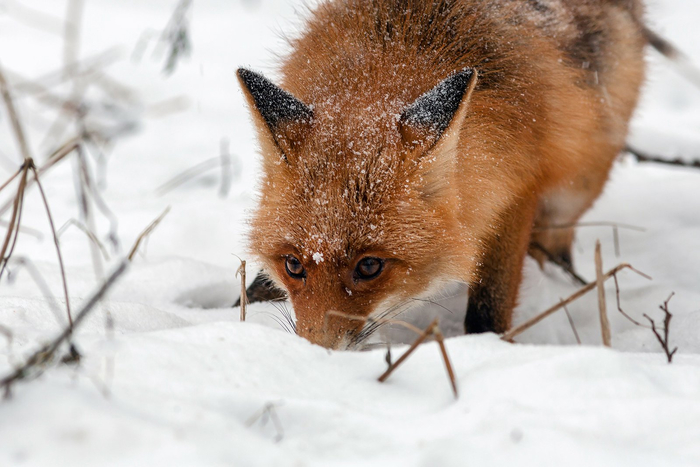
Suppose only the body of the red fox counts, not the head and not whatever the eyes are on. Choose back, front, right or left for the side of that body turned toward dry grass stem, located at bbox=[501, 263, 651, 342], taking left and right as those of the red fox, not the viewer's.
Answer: left

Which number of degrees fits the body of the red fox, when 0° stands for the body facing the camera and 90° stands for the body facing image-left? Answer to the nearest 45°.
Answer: approximately 45°

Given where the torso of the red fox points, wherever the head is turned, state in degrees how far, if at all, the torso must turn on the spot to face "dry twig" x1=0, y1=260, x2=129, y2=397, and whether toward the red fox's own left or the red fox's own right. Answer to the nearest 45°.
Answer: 0° — it already faces it
